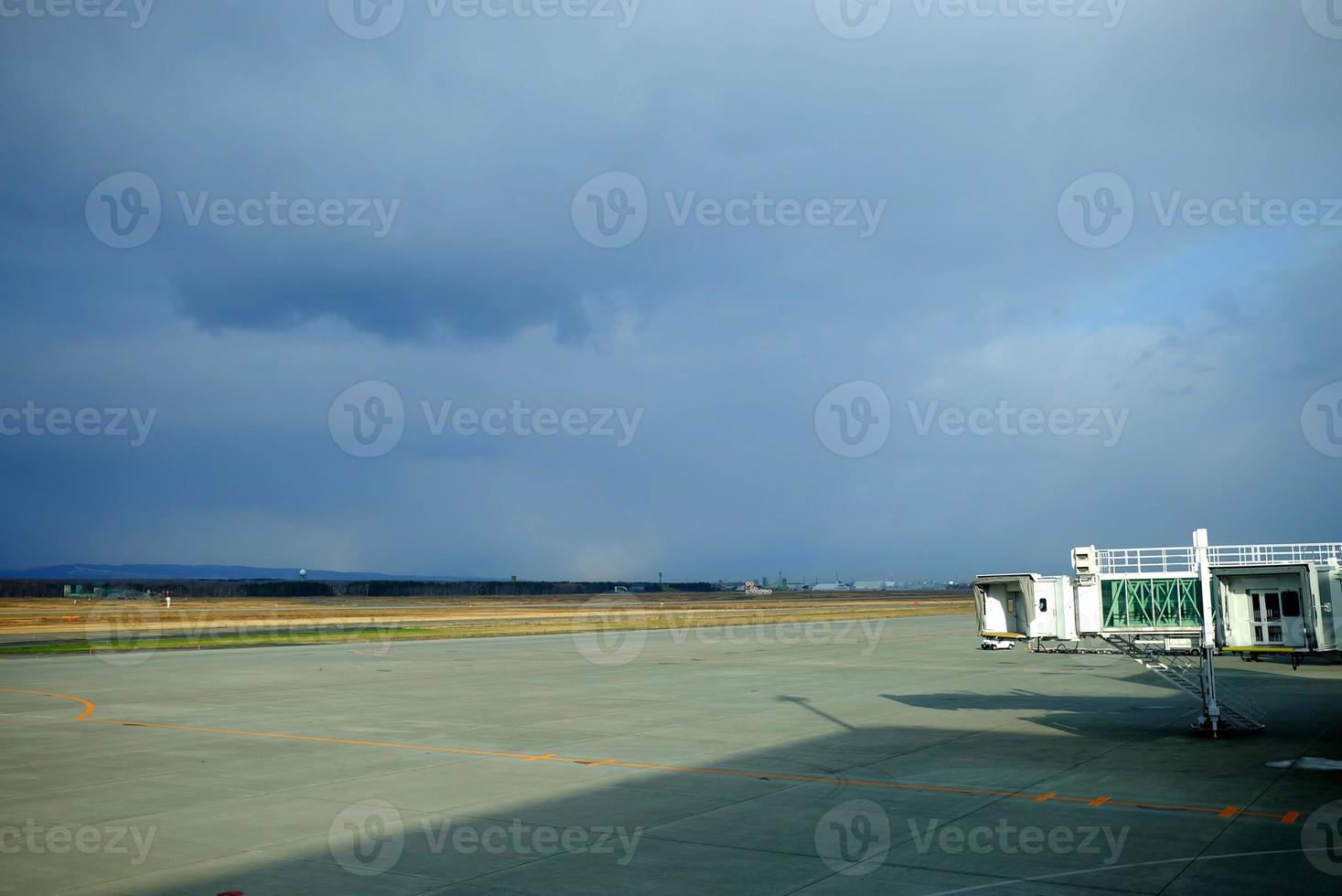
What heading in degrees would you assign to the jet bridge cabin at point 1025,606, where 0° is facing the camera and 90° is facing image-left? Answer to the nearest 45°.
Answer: approximately 45°
